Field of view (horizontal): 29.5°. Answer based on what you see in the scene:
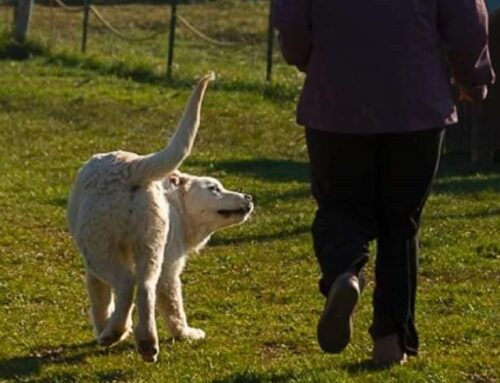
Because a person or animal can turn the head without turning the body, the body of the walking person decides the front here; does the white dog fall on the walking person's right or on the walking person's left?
on the walking person's left

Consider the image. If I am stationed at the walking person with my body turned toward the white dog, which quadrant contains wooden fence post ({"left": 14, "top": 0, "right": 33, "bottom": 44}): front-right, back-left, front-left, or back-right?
front-right

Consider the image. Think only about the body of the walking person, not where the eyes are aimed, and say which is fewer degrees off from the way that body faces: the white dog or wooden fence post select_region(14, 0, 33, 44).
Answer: the wooden fence post

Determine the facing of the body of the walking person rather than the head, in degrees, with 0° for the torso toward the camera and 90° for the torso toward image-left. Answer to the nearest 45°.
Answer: approximately 180°

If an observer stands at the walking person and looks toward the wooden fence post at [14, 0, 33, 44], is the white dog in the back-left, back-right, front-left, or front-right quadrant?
front-left

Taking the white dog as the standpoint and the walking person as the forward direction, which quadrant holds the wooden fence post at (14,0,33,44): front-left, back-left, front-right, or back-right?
back-left
